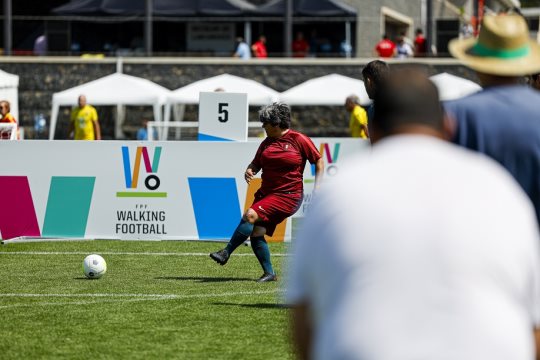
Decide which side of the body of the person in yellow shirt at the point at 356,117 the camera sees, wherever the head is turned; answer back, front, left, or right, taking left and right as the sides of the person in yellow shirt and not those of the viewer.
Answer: left

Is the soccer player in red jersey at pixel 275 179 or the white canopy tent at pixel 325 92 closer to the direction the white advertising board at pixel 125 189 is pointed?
the soccer player in red jersey

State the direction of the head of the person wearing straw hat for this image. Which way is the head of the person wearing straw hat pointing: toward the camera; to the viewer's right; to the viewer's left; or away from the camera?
away from the camera

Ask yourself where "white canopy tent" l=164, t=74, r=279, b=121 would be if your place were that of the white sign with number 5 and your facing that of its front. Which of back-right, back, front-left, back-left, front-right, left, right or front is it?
back

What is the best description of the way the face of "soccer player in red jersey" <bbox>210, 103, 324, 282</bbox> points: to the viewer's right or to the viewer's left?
to the viewer's left

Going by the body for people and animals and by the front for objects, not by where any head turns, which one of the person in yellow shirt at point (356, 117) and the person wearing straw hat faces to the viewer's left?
the person in yellow shirt

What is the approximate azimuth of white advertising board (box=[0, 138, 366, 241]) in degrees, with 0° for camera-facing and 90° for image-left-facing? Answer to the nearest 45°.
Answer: approximately 0°

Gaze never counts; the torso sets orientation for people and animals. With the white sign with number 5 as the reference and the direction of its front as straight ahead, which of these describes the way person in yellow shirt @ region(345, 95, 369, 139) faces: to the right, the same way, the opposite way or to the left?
to the right

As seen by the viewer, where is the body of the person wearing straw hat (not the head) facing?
away from the camera

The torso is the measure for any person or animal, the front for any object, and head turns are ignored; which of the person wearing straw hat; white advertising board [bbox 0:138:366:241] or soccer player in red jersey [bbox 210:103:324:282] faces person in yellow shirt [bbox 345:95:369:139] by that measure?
the person wearing straw hat
